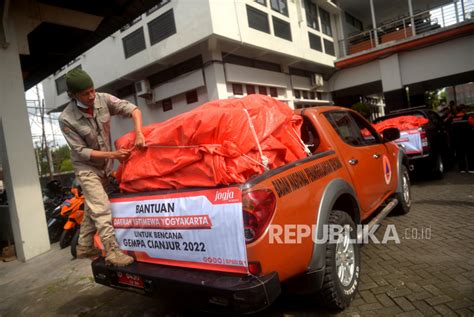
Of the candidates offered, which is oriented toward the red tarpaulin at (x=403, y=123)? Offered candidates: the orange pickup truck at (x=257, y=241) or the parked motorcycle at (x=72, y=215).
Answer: the orange pickup truck

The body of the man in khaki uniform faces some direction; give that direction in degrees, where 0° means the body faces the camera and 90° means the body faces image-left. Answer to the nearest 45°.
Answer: approximately 315°

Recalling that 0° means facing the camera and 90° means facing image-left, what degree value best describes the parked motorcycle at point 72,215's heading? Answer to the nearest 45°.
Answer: approximately 45°

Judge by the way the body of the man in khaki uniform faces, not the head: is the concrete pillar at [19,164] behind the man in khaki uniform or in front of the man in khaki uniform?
behind

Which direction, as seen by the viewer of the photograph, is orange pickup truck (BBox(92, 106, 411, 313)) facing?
facing away from the viewer and to the right of the viewer

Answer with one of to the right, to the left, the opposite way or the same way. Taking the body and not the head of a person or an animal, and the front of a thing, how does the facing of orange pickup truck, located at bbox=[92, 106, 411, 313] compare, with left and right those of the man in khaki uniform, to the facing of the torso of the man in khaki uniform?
to the left

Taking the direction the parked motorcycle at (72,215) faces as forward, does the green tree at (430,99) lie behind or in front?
behind
